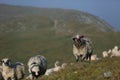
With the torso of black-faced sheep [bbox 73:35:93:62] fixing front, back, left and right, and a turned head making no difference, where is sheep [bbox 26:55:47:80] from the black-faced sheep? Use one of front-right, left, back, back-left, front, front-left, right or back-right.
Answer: front-right

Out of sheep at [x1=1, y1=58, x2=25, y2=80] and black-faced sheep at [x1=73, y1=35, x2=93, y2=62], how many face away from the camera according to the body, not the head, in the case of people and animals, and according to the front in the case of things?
0

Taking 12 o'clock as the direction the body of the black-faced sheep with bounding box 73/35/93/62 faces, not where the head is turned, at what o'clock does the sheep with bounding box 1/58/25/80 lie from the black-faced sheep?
The sheep is roughly at 1 o'clock from the black-faced sheep.

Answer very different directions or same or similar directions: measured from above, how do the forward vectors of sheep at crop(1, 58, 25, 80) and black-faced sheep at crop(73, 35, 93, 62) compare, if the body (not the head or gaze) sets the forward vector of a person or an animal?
same or similar directions

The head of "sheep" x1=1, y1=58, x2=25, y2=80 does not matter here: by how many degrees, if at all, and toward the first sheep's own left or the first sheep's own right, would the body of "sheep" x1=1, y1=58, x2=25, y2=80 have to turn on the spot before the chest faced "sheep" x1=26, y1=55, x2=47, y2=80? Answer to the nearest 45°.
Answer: approximately 135° to the first sheep's own left

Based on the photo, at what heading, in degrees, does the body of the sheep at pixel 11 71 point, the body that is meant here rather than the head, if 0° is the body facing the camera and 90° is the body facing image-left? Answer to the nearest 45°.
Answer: approximately 45°

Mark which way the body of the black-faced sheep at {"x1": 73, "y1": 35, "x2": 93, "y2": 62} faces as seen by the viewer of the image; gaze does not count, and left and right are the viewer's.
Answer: facing the viewer and to the left of the viewer
